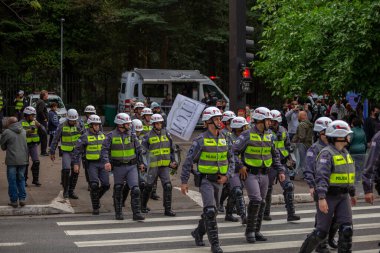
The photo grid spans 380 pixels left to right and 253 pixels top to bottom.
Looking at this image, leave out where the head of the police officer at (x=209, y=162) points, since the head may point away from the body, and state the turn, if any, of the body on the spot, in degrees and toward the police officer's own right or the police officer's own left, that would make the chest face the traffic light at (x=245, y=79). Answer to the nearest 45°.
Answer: approximately 135° to the police officer's own left

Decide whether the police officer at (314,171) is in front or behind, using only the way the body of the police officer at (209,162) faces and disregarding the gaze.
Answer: in front

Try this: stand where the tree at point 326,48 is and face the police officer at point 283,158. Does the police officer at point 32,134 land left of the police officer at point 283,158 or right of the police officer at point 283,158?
right

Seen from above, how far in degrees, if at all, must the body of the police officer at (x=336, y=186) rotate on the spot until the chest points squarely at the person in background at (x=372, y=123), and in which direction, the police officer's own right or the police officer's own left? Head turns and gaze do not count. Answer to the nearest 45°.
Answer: approximately 135° to the police officer's own left
